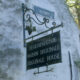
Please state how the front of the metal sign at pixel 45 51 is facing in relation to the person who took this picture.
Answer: facing the viewer and to the left of the viewer

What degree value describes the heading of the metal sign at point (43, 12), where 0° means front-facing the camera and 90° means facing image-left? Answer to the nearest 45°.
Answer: approximately 315°
